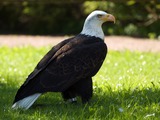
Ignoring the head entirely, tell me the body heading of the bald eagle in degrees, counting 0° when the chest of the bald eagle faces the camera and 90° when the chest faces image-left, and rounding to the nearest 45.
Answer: approximately 270°
